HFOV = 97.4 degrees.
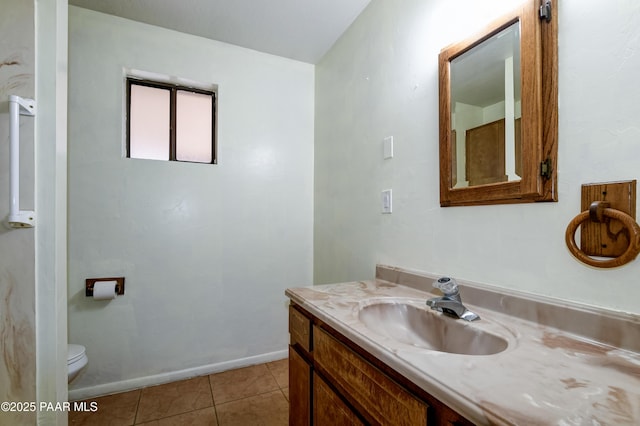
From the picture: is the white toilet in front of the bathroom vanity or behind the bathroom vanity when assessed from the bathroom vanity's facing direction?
in front

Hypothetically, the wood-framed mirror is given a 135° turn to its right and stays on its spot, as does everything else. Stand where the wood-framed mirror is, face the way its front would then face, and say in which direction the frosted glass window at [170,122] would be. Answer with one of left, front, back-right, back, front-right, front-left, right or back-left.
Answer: left

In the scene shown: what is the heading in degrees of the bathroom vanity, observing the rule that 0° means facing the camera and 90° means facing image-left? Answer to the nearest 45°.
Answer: approximately 45°

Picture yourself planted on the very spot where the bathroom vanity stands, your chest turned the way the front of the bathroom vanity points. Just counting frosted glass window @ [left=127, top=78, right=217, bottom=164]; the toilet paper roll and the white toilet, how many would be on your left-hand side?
0

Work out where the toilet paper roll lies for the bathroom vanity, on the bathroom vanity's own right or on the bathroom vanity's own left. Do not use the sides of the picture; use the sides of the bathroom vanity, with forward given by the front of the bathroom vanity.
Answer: on the bathroom vanity's own right

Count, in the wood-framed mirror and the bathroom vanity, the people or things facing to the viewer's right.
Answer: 0

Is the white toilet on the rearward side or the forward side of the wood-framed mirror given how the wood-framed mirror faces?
on the forward side

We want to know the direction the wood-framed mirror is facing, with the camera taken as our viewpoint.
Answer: facing the viewer and to the left of the viewer
